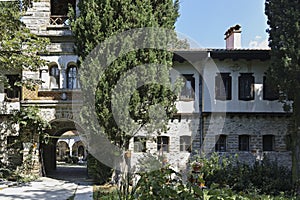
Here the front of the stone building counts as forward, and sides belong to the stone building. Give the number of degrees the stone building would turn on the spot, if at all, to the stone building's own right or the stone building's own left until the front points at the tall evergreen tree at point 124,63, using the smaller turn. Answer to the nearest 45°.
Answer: approximately 45° to the stone building's own right

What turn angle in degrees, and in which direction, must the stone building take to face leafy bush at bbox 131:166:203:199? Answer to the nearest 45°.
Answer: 0° — it already faces it

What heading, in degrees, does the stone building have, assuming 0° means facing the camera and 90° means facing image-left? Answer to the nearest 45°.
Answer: approximately 0°

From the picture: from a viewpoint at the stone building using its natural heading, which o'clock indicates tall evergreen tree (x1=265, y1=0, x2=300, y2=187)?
The tall evergreen tree is roughly at 11 o'clock from the stone building.

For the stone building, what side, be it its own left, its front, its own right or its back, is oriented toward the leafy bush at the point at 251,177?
front
